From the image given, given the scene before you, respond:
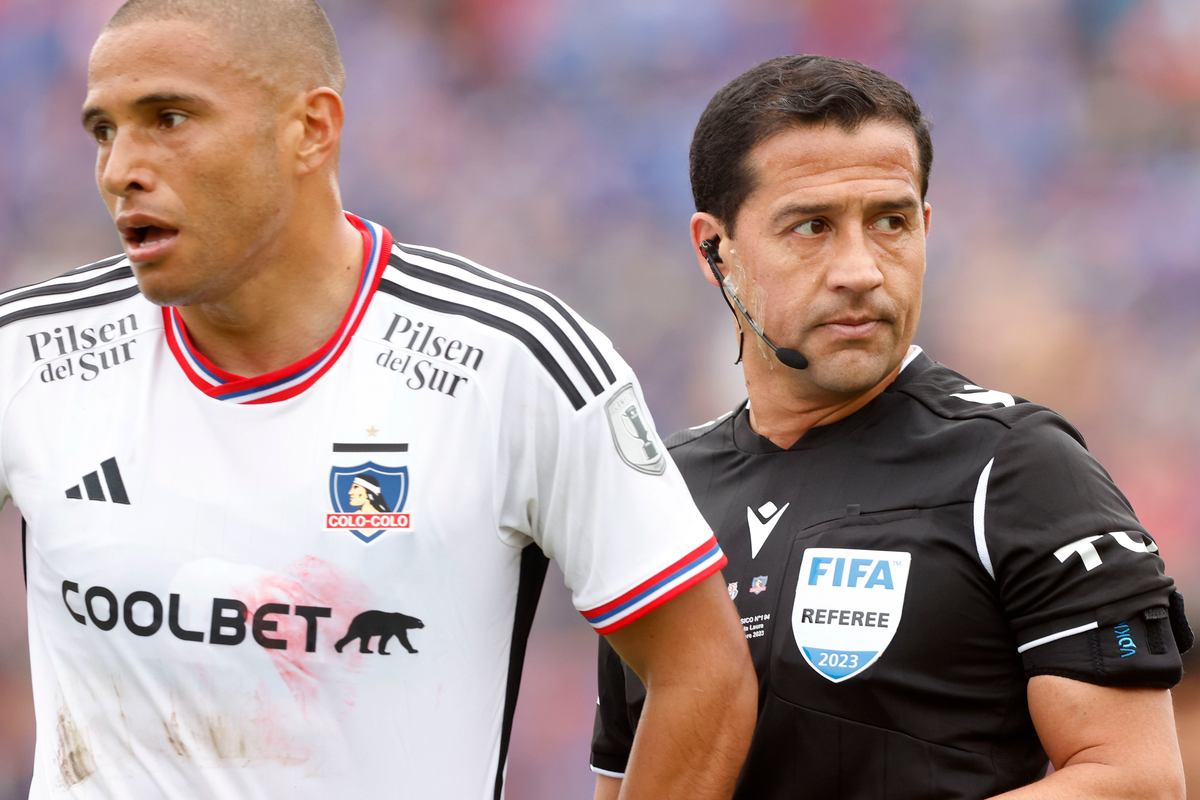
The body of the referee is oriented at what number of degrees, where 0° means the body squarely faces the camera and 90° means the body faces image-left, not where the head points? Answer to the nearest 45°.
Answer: approximately 45°

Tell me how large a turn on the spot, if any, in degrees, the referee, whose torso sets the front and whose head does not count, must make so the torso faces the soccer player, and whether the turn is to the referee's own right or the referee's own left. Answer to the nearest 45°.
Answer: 0° — they already face them
